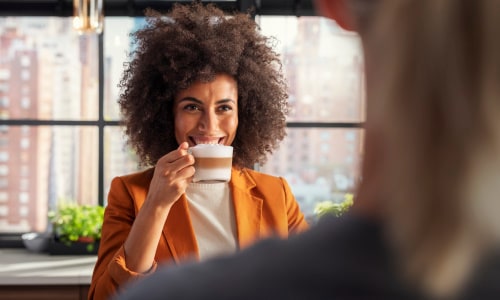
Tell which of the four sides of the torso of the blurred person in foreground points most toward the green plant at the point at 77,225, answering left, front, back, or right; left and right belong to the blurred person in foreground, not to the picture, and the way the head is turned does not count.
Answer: front

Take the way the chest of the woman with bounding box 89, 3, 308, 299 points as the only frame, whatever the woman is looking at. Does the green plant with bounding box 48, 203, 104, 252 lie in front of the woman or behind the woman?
behind

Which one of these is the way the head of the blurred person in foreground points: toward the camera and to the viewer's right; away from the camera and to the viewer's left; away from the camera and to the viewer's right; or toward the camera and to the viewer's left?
away from the camera and to the viewer's left

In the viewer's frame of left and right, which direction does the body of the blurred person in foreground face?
facing away from the viewer and to the left of the viewer

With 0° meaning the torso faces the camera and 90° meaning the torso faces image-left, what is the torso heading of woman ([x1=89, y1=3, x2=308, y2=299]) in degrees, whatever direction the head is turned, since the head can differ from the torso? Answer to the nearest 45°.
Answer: approximately 0°
